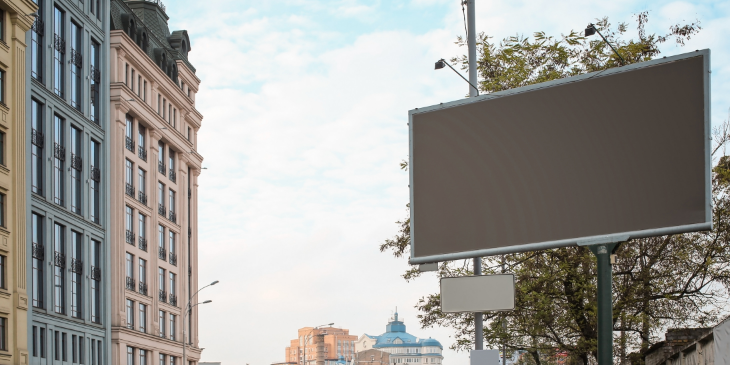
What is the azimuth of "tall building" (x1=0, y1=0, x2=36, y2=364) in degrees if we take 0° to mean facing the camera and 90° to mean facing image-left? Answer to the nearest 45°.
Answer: approximately 315°

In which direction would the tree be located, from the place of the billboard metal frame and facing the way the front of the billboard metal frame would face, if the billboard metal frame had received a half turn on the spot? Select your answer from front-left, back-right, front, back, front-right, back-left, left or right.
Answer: front-left

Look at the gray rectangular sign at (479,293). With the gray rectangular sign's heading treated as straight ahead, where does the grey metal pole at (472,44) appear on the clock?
The grey metal pole is roughly at 6 o'clock from the gray rectangular sign.
